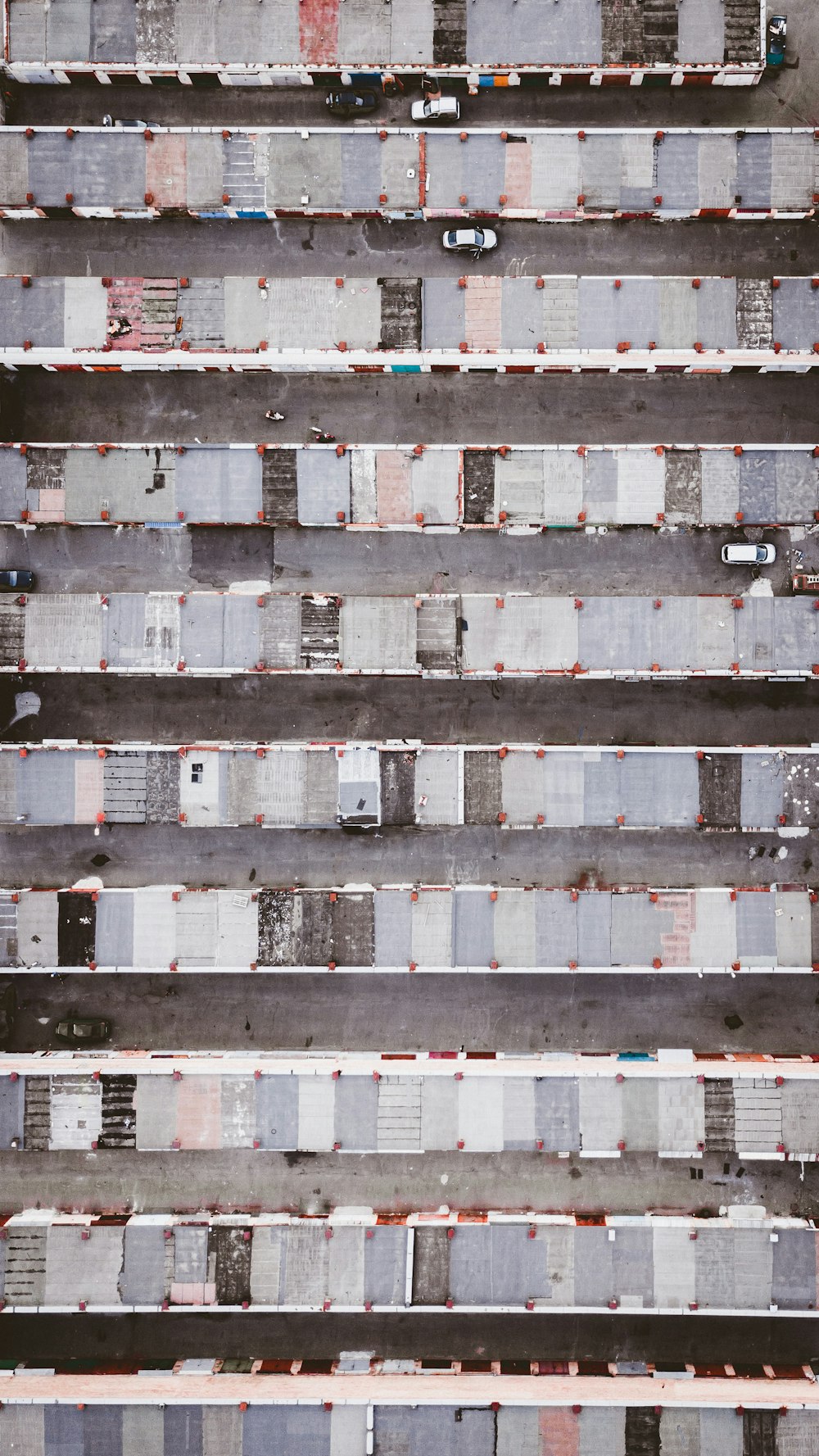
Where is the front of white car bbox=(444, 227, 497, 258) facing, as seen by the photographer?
facing to the right of the viewer

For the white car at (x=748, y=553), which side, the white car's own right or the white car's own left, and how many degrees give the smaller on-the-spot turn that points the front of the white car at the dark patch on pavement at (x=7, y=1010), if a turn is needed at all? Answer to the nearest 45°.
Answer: approximately 180°

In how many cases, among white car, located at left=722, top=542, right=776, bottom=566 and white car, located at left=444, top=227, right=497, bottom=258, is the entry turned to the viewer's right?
2

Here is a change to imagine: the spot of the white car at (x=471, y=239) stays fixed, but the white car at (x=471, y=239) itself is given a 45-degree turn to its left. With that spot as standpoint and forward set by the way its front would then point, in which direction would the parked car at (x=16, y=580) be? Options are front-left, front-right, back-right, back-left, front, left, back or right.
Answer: back-left

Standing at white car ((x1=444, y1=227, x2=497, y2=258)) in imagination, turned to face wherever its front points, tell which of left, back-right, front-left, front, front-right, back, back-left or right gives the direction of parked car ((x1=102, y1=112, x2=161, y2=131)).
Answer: back

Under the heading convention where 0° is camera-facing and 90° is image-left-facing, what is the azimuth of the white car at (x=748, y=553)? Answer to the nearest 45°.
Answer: approximately 270°
